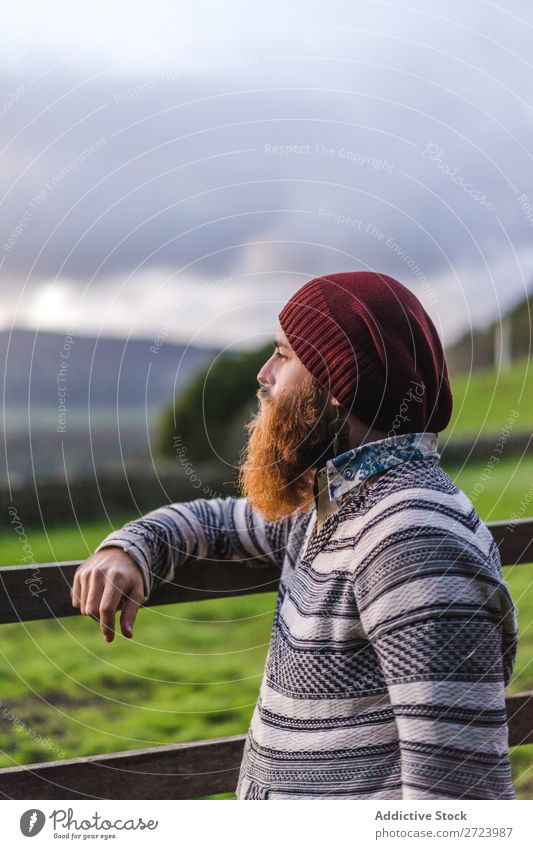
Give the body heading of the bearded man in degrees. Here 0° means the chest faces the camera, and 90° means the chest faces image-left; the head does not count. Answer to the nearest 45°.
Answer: approximately 90°

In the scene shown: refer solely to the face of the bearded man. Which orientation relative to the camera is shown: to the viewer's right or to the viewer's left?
to the viewer's left

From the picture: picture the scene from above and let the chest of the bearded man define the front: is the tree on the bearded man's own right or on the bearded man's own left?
on the bearded man's own right
